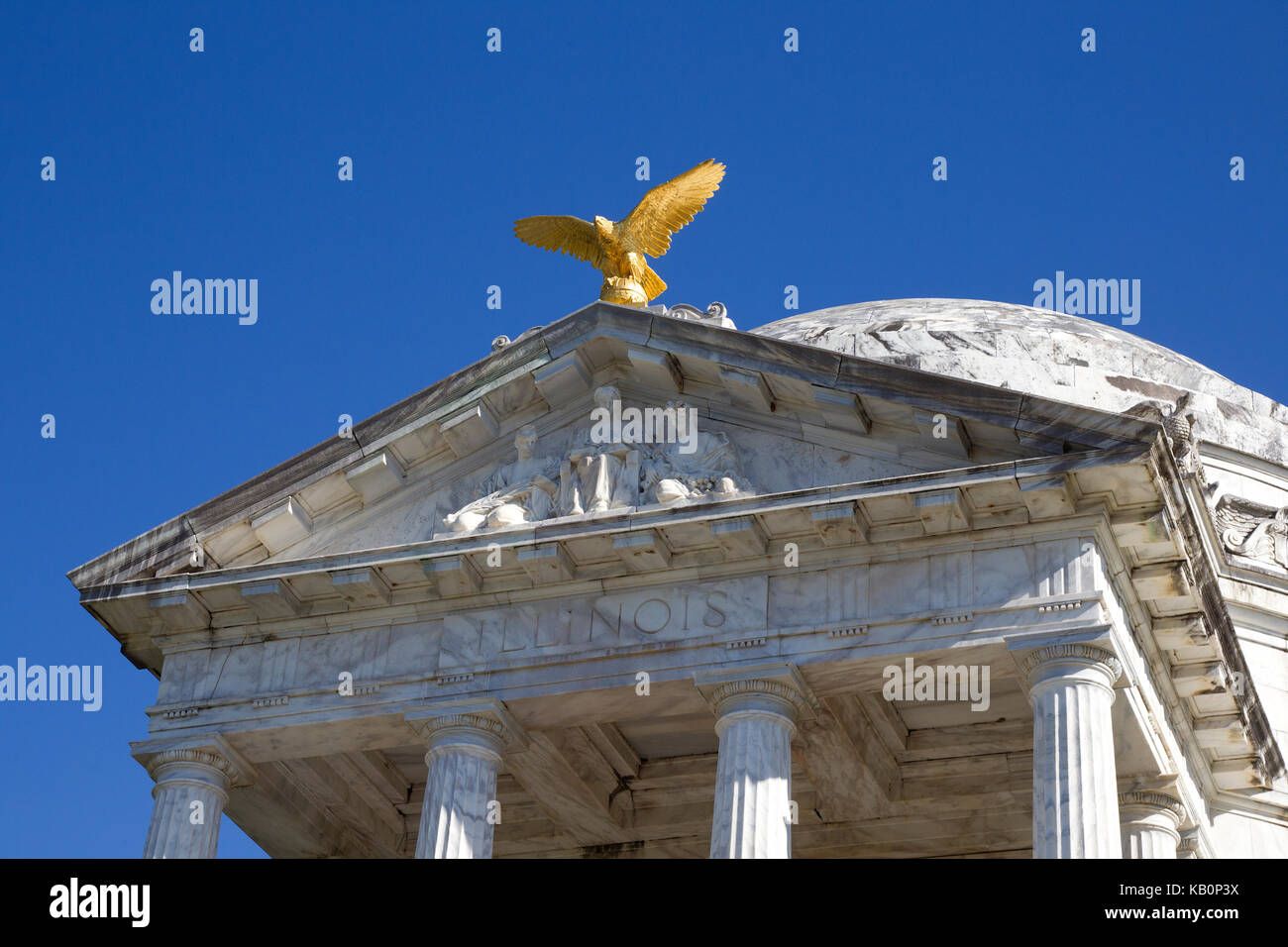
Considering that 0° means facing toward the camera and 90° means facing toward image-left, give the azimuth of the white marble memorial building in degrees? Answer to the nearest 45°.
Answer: approximately 45°

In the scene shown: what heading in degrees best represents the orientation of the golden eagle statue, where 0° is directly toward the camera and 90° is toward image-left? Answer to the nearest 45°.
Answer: approximately 45°
